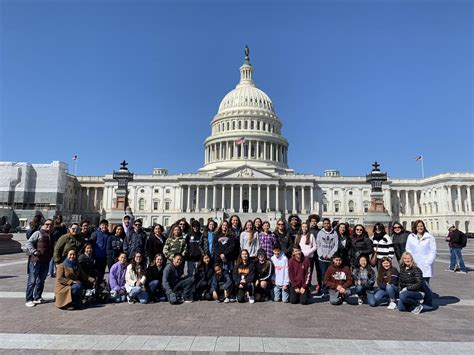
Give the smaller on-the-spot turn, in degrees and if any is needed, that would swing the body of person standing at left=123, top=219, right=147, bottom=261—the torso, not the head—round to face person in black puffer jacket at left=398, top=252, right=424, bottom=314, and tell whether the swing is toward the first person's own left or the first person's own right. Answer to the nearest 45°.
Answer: approximately 45° to the first person's own left

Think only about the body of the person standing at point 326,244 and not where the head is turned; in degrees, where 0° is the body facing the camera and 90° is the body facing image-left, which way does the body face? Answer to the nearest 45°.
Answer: approximately 0°

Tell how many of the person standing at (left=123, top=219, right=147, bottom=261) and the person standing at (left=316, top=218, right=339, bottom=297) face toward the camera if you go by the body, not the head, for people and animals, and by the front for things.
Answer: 2

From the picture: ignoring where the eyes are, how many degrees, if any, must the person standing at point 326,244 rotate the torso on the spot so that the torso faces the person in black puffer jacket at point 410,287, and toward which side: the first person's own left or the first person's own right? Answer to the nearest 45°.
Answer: approximately 45° to the first person's own left

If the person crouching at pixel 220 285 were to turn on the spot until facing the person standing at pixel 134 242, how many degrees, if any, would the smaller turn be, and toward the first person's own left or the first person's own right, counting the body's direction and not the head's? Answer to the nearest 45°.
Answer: approximately 90° to the first person's own right

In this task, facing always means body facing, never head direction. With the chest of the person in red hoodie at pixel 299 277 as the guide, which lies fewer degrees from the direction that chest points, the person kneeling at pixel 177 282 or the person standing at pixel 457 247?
the person kneeling

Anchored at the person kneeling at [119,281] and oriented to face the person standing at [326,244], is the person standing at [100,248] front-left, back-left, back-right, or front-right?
back-left

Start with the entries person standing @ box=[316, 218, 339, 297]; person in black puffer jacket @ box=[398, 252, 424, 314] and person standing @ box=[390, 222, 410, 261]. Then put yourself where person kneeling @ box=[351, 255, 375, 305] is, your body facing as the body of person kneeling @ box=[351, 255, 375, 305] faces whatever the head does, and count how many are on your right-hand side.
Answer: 1

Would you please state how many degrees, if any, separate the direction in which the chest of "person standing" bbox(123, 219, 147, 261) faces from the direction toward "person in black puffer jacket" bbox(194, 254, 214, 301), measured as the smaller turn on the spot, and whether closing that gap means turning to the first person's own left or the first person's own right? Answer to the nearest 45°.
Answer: approximately 45° to the first person's own left

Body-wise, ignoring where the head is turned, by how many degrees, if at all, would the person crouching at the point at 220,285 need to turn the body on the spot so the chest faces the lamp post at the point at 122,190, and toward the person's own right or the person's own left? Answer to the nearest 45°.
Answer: approximately 135° to the person's own right

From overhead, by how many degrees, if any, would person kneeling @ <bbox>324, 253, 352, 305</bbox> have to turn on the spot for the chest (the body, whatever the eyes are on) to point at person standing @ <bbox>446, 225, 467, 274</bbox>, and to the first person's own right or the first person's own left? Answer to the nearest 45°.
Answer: approximately 135° to the first person's own left

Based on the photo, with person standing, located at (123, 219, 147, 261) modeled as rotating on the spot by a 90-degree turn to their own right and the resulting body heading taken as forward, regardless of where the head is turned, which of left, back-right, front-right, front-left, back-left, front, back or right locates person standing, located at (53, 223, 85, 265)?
front-left
